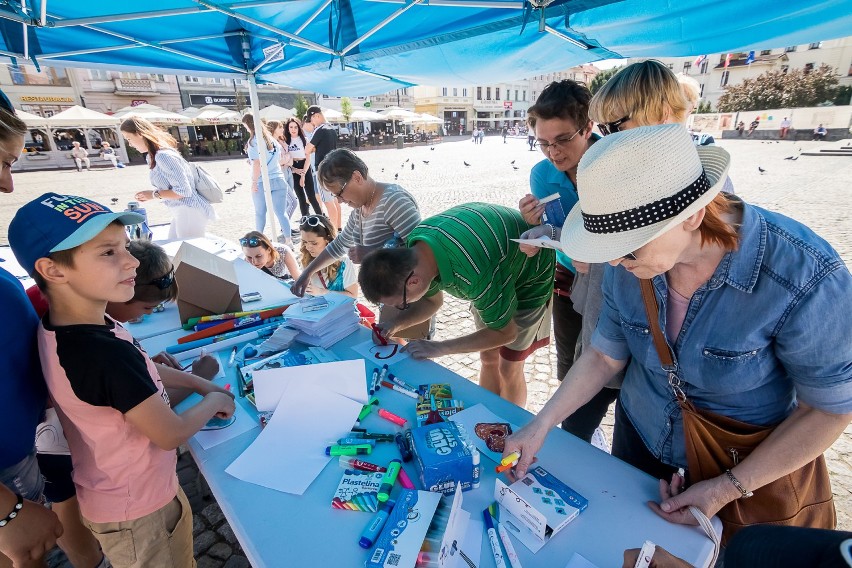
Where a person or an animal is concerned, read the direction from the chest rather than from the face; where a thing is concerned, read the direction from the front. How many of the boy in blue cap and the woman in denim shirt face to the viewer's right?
1

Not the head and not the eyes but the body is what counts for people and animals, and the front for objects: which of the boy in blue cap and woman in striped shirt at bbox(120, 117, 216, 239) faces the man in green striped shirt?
the boy in blue cap

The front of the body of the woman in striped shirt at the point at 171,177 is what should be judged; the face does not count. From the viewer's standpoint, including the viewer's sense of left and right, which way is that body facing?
facing to the left of the viewer

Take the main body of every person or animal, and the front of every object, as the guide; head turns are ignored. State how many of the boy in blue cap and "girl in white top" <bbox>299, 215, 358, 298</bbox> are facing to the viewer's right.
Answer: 1

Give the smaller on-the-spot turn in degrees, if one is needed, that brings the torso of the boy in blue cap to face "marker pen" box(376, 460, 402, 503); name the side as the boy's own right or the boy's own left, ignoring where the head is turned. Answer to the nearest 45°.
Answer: approximately 45° to the boy's own right

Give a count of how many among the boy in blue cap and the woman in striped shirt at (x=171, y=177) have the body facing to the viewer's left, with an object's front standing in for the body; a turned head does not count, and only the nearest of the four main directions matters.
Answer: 1

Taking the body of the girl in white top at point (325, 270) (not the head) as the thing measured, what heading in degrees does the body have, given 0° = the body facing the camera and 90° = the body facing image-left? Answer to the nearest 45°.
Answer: approximately 45°

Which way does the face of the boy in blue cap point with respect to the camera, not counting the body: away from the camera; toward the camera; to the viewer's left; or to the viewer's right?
to the viewer's right

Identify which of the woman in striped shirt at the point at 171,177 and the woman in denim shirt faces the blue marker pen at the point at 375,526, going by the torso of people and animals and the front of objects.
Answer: the woman in denim shirt

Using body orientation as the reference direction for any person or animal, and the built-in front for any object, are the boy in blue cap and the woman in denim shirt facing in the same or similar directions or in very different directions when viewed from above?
very different directions

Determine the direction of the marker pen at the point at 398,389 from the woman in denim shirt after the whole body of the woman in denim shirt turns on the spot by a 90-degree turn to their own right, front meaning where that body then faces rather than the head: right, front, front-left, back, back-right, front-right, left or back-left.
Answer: front-left

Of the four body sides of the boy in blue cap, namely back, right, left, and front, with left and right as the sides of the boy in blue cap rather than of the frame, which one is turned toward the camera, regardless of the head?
right

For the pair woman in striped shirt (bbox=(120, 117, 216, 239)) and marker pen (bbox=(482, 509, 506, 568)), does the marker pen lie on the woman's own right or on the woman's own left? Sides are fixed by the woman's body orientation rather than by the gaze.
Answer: on the woman's own left

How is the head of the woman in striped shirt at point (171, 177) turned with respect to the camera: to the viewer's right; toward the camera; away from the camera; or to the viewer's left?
to the viewer's left

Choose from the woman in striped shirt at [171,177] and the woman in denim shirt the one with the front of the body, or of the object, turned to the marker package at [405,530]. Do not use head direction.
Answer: the woman in denim shirt

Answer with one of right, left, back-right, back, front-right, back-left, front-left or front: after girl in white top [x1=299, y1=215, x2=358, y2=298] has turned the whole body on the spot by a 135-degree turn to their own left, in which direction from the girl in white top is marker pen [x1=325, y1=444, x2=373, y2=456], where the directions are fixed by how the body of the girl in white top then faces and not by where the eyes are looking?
right

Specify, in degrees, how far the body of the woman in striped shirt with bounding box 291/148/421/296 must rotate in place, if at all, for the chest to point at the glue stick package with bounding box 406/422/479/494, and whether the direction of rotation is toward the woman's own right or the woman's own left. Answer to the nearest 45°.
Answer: approximately 45° to the woman's own left
